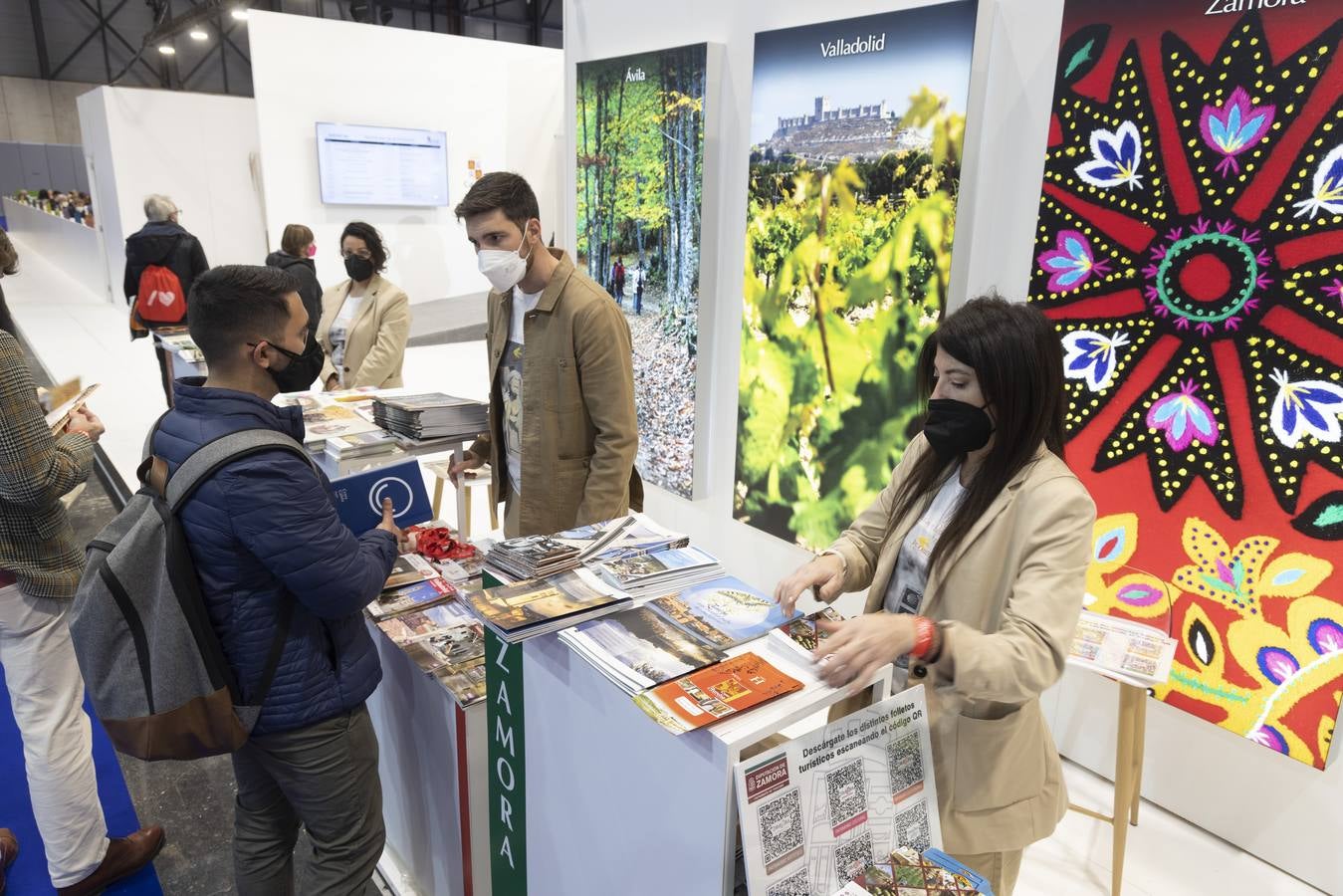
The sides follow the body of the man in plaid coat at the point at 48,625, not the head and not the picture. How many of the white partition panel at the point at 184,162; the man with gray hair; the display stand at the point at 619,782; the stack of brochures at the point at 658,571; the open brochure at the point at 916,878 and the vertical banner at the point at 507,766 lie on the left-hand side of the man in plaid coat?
2

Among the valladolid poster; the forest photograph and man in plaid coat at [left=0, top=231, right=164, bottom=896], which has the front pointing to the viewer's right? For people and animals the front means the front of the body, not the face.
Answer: the man in plaid coat

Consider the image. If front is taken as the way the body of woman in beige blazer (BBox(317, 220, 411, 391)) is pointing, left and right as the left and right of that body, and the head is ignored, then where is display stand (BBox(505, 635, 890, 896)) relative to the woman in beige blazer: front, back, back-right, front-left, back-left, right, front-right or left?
front-left

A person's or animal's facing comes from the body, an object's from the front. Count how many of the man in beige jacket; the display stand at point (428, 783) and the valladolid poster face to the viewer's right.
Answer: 0

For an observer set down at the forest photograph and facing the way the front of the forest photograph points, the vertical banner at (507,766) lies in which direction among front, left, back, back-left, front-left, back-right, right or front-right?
front-left

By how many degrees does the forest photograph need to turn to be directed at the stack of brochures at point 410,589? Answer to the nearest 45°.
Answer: approximately 45° to its left

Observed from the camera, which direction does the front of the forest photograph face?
facing the viewer and to the left of the viewer

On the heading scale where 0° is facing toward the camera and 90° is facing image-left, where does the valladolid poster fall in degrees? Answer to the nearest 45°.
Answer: approximately 45°

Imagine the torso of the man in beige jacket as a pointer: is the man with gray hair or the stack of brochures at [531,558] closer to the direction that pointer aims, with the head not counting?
the stack of brochures

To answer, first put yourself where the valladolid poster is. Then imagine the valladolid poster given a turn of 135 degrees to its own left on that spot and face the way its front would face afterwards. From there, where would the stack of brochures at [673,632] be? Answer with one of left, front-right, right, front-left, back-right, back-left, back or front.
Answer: right

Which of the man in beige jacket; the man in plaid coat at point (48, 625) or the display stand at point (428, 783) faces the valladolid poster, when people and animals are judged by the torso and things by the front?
the man in plaid coat

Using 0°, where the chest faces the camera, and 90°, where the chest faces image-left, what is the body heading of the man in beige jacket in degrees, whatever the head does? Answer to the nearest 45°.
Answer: approximately 45°

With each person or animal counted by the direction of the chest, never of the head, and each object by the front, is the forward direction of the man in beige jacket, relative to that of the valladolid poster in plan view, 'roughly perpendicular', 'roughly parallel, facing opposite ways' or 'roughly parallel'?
roughly parallel

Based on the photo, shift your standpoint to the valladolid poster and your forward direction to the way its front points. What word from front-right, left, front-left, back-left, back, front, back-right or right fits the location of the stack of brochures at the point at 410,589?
front

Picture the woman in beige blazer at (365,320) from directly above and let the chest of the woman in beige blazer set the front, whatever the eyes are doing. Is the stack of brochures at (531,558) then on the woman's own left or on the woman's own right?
on the woman's own left

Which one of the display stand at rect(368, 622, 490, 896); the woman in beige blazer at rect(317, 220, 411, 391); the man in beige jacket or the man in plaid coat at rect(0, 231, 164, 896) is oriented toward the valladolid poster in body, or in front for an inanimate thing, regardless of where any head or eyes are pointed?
the man in plaid coat
